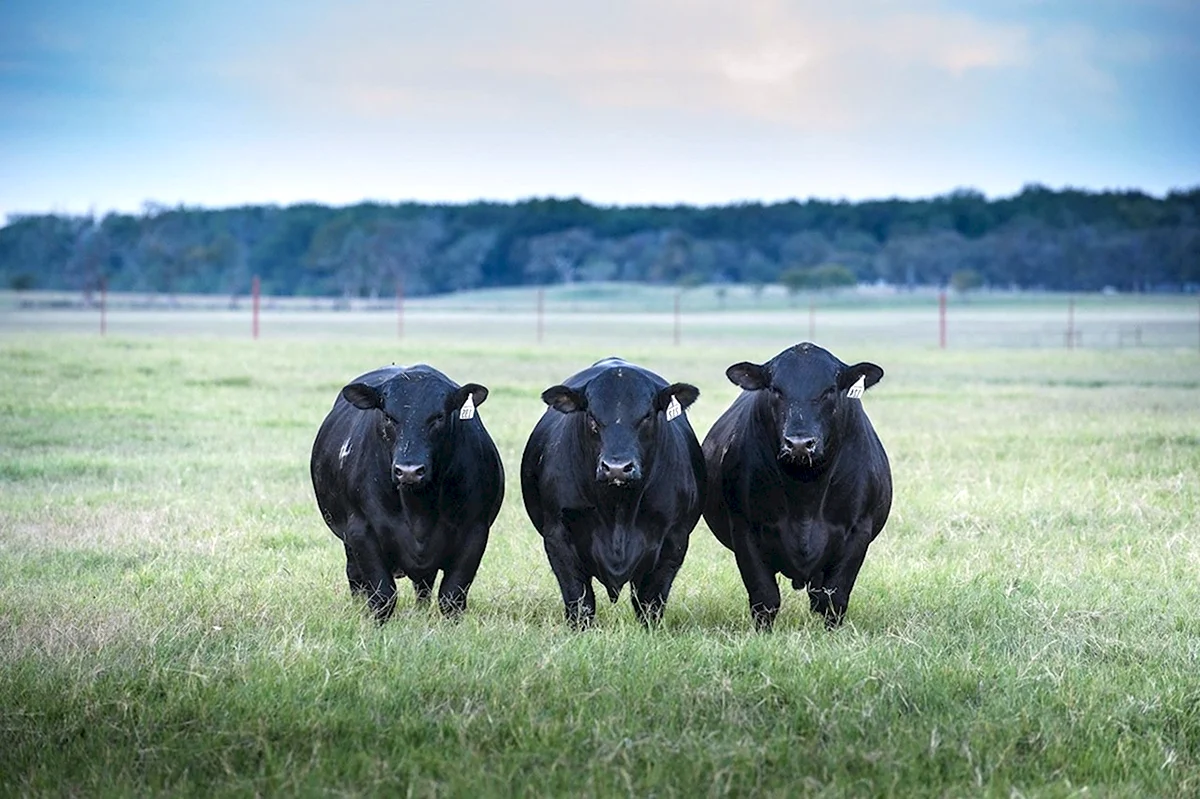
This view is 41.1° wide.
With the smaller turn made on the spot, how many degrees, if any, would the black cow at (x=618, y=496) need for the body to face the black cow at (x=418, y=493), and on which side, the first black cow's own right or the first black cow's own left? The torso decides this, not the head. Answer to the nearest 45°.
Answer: approximately 90° to the first black cow's own right

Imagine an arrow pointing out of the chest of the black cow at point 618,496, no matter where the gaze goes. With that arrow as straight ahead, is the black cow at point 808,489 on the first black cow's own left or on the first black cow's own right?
on the first black cow's own left

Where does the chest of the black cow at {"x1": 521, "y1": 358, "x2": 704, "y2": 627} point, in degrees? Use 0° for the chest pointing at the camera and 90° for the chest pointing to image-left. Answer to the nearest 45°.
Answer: approximately 0°

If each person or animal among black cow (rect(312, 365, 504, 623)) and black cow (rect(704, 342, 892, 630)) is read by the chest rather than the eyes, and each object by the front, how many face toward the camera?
2

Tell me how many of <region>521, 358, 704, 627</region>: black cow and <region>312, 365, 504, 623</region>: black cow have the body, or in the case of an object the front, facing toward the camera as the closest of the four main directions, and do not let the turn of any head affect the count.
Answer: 2

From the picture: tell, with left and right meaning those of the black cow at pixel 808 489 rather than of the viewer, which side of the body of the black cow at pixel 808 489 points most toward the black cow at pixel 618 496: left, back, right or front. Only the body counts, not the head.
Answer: right

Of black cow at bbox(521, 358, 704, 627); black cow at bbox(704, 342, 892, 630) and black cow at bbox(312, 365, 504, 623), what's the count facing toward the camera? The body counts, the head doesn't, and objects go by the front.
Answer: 3

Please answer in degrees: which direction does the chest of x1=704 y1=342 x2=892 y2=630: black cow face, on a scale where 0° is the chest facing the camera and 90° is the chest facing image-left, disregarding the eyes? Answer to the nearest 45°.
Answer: approximately 0°

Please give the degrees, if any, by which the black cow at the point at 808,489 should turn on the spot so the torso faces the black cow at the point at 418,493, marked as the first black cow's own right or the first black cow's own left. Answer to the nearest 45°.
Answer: approximately 90° to the first black cow's own right
